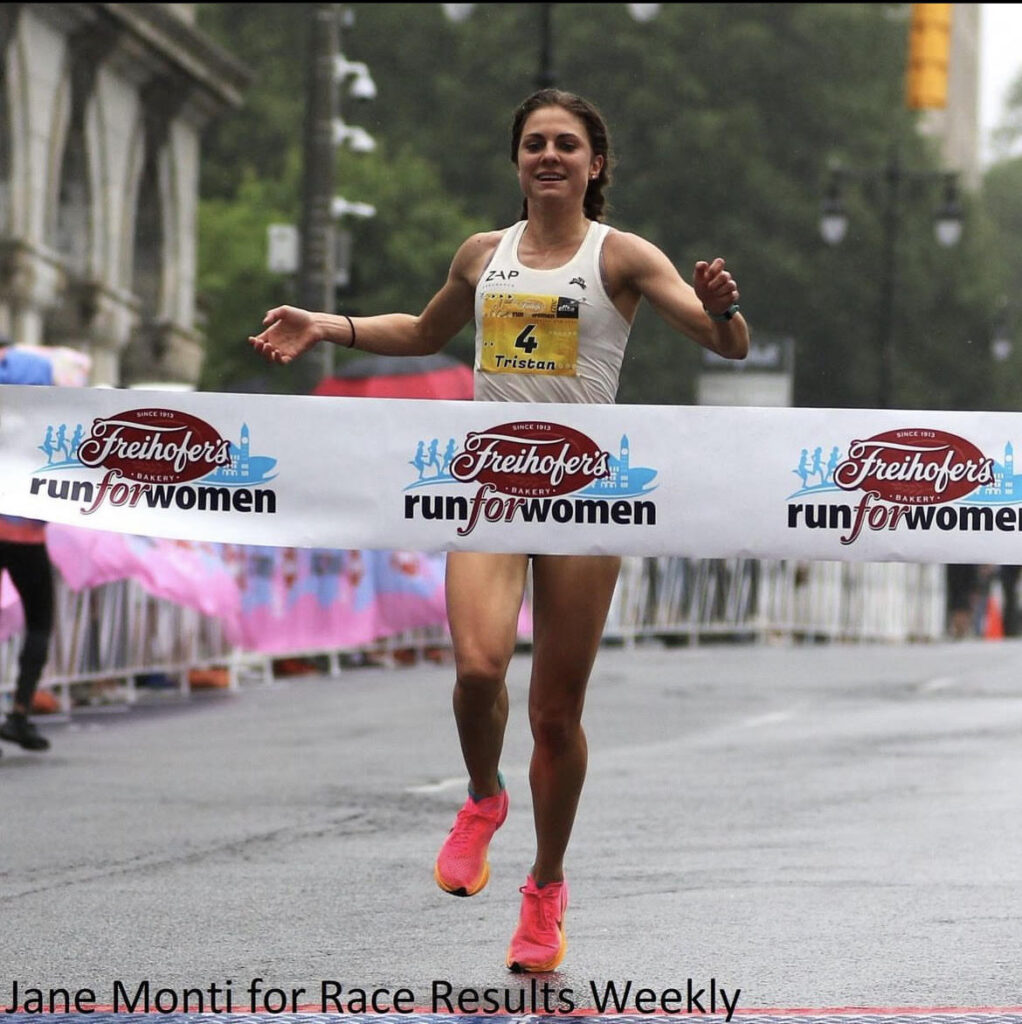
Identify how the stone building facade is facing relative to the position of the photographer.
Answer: facing the viewer and to the right of the viewer

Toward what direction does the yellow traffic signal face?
away from the camera

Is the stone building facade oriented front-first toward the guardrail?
yes

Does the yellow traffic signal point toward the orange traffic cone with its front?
yes

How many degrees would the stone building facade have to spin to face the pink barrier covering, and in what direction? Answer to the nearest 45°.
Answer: approximately 45° to its right

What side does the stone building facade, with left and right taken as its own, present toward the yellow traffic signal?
front
